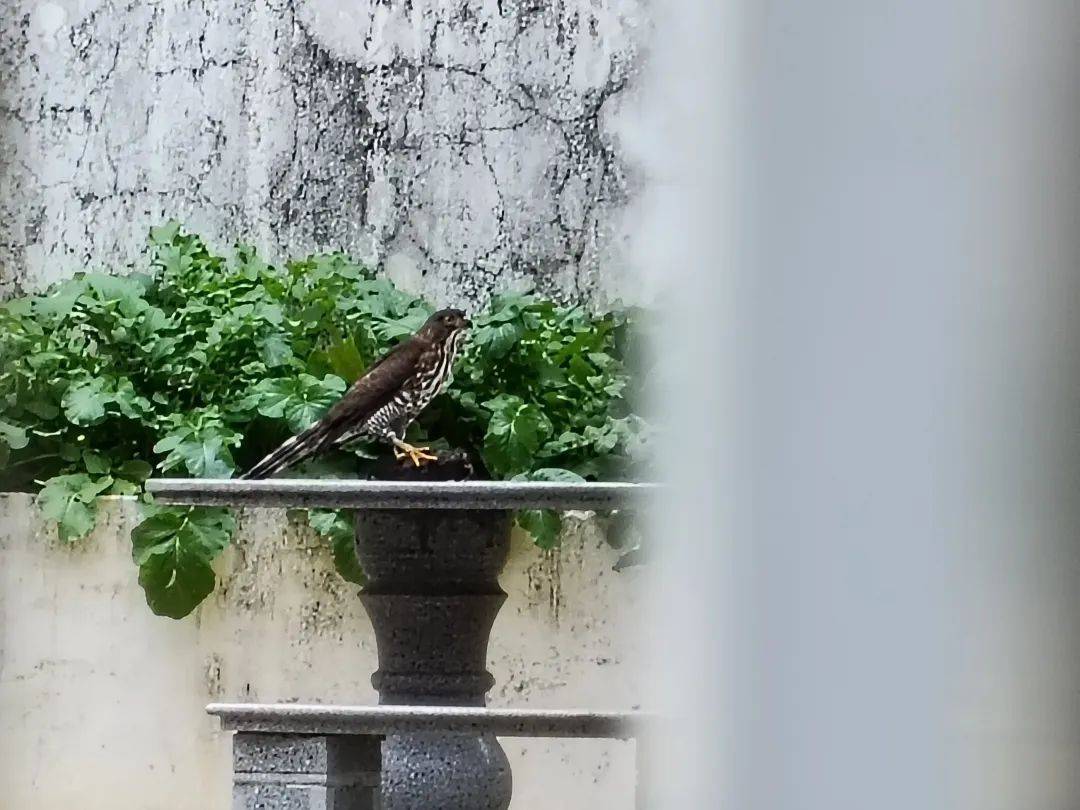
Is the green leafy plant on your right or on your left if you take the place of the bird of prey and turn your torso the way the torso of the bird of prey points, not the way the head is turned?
on your left

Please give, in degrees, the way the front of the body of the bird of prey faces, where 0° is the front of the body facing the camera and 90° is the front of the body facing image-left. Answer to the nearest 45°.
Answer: approximately 270°

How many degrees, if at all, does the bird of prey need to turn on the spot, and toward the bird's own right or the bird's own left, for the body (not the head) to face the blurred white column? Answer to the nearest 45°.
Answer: approximately 90° to the bird's own right
